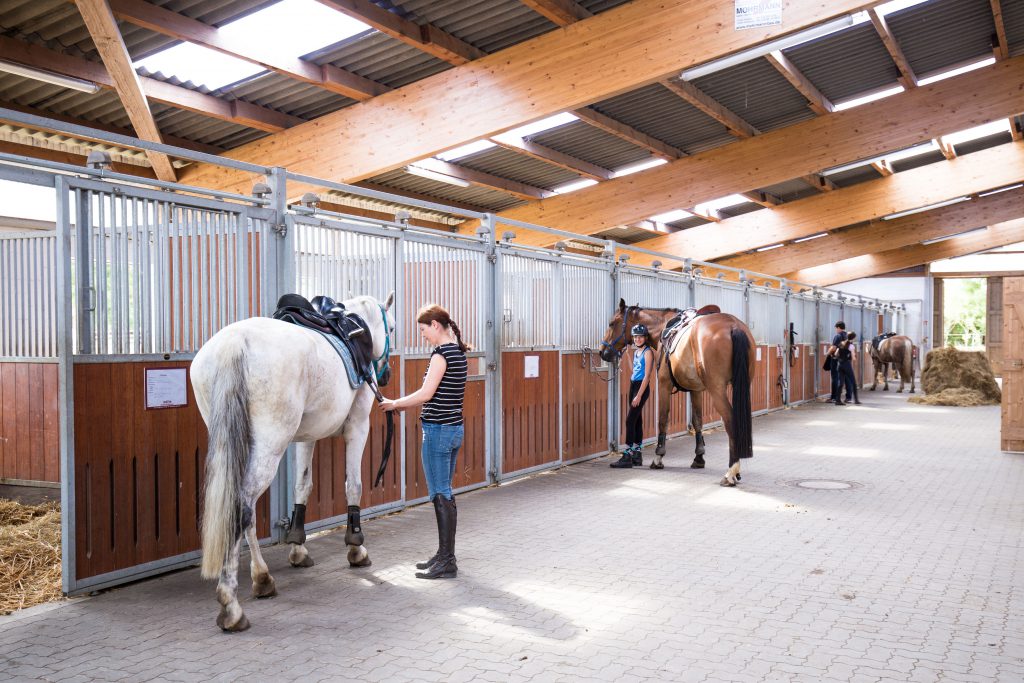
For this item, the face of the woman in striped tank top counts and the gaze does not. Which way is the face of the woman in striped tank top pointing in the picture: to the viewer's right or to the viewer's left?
to the viewer's left

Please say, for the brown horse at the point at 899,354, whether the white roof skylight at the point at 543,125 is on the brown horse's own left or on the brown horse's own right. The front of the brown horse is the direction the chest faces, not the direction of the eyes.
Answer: on the brown horse's own left

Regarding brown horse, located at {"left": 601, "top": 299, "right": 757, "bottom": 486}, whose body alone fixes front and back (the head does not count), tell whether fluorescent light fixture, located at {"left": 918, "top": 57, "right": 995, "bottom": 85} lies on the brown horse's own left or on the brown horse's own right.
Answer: on the brown horse's own right

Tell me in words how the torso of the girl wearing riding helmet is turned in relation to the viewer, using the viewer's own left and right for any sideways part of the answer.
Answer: facing the viewer and to the left of the viewer

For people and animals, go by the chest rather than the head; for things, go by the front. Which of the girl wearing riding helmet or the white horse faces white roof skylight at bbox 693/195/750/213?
the white horse

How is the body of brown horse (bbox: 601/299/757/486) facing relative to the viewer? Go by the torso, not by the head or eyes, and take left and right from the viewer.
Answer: facing away from the viewer and to the left of the viewer

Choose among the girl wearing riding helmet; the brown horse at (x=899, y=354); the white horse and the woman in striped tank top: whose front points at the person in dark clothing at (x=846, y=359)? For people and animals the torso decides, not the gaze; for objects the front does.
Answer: the white horse

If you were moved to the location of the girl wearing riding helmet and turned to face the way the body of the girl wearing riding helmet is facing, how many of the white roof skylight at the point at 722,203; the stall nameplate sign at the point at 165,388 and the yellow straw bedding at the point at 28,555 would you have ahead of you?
2

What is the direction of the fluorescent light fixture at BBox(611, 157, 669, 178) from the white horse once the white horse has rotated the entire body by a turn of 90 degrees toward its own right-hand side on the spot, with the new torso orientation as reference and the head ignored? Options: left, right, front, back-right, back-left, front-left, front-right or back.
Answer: left

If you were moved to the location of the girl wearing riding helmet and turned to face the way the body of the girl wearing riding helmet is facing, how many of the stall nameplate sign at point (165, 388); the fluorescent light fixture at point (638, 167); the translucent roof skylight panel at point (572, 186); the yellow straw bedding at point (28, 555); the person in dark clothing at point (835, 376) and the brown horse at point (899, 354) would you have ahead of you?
2

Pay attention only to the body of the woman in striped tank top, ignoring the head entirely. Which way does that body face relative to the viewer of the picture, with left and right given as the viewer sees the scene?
facing to the left of the viewer

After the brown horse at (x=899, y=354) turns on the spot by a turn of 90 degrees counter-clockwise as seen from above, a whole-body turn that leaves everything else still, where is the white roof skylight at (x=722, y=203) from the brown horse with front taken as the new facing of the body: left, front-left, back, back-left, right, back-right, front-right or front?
front

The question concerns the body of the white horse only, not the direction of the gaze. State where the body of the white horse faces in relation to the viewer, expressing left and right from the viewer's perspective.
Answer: facing away from the viewer and to the right of the viewer

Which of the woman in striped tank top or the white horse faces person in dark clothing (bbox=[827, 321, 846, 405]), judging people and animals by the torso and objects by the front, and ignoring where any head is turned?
the white horse

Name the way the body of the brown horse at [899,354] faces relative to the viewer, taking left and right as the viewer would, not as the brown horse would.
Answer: facing away from the viewer and to the left of the viewer

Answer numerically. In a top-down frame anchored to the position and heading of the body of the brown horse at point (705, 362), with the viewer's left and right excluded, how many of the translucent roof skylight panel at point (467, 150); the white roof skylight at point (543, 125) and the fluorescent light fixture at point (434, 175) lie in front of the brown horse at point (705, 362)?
3
